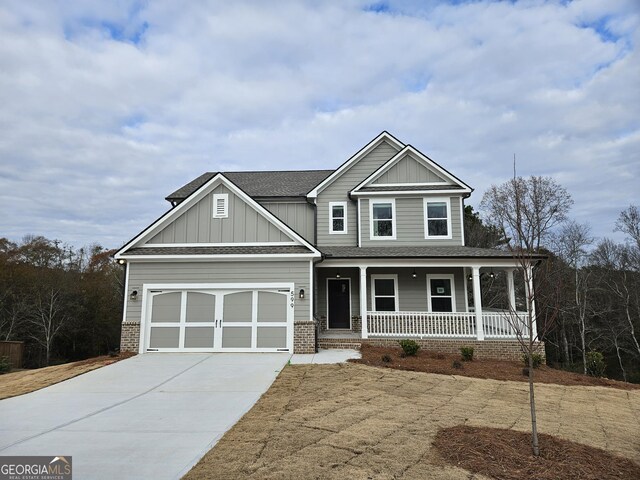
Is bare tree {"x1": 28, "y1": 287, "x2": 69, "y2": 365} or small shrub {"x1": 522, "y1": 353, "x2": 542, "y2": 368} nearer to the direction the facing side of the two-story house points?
the small shrub

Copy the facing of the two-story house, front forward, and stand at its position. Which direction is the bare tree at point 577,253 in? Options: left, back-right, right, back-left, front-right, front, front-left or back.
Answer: back-left

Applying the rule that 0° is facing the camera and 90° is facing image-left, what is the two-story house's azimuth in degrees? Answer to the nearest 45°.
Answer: approximately 0°

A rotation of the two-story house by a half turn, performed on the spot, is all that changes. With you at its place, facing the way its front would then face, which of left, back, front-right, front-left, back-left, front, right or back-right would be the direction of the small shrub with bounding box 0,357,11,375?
left

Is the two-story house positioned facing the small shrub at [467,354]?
no

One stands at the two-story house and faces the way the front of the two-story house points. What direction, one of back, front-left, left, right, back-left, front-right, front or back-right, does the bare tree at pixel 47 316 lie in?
back-right

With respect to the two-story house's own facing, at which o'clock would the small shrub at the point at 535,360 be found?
The small shrub is roughly at 9 o'clock from the two-story house.
